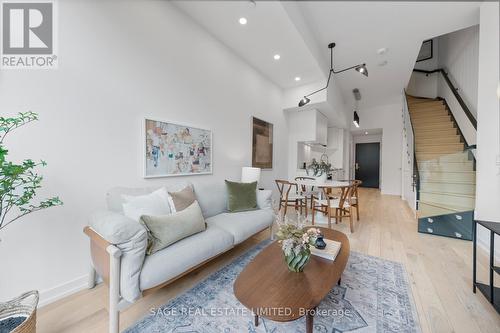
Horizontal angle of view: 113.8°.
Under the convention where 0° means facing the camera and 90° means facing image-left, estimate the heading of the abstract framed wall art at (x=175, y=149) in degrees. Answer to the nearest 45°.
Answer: approximately 315°

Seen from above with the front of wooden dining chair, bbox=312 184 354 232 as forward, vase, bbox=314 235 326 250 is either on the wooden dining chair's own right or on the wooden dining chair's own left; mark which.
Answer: on the wooden dining chair's own left

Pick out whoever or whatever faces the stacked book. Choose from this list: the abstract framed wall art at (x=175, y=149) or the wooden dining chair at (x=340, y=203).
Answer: the abstract framed wall art

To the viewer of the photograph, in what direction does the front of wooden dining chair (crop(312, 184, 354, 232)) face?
facing away from the viewer and to the left of the viewer

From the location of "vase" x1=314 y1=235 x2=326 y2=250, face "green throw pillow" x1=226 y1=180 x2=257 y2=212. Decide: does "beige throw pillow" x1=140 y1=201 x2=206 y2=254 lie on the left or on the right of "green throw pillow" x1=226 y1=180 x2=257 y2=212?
left

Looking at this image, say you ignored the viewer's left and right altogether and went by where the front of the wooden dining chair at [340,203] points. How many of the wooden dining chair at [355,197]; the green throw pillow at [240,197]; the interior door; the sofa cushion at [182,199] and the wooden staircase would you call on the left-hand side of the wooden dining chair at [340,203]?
2

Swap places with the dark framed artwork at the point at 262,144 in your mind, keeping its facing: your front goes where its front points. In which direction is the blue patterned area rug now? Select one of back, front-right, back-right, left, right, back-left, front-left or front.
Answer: front-right
